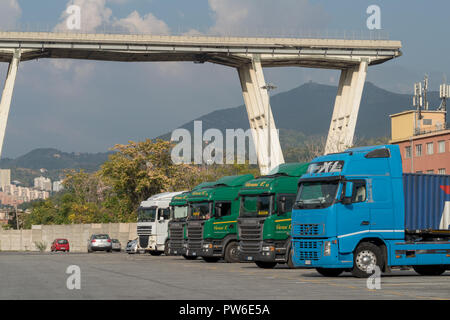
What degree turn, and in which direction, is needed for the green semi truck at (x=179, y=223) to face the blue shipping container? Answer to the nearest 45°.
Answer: approximately 90° to its left

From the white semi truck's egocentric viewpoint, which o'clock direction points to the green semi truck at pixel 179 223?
The green semi truck is roughly at 10 o'clock from the white semi truck.

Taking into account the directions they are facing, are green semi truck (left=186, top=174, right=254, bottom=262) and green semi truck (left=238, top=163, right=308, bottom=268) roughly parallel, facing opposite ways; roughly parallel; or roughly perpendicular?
roughly parallel

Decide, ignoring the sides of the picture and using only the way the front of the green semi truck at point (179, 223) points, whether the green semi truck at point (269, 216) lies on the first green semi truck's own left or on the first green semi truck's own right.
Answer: on the first green semi truck's own left

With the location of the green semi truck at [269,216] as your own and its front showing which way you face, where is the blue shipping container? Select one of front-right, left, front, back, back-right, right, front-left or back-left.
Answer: left

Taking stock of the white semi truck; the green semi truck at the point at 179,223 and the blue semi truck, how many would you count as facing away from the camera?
0

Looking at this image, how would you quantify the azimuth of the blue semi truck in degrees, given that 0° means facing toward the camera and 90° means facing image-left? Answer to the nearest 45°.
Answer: approximately 45°

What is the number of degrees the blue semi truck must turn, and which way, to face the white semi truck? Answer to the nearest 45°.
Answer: approximately 90° to its right

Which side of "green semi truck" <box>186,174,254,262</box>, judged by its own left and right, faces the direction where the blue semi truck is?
left

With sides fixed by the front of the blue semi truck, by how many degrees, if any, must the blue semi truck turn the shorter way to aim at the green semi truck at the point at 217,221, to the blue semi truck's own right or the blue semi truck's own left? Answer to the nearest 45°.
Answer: approximately 90° to the blue semi truck's own right

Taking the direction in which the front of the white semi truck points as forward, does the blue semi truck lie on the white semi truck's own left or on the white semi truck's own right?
on the white semi truck's own left

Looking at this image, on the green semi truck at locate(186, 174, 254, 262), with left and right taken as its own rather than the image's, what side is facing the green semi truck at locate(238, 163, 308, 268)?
left

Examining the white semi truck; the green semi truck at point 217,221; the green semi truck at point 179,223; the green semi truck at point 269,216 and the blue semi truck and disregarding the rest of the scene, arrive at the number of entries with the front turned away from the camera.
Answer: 0

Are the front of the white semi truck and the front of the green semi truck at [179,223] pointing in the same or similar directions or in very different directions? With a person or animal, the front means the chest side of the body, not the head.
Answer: same or similar directions

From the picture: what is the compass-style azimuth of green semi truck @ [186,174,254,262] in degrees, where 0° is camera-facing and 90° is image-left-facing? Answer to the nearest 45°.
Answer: approximately 45°

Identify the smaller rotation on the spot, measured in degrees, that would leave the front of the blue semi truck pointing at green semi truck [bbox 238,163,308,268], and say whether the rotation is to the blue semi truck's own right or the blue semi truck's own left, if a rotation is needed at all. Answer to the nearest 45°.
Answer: approximately 90° to the blue semi truck's own right

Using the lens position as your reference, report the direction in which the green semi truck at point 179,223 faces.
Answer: facing the viewer and to the left of the viewer
